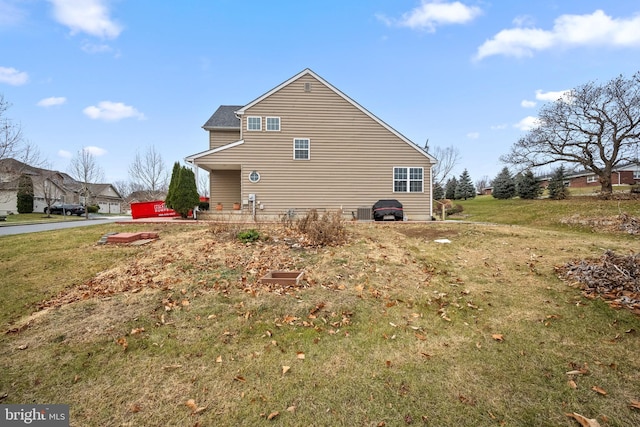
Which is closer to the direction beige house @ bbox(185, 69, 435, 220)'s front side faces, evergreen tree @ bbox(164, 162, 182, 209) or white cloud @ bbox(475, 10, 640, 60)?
the evergreen tree

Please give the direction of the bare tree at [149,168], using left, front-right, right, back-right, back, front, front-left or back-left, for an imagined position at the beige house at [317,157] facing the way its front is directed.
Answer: front-right

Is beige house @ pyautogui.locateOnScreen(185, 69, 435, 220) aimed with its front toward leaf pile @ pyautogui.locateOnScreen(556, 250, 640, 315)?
no

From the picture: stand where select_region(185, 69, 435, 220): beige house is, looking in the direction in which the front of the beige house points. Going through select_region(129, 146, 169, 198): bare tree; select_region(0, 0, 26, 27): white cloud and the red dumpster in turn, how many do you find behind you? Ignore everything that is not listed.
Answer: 0

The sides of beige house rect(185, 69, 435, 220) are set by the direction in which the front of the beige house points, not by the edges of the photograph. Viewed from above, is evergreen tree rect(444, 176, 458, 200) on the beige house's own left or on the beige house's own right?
on the beige house's own right

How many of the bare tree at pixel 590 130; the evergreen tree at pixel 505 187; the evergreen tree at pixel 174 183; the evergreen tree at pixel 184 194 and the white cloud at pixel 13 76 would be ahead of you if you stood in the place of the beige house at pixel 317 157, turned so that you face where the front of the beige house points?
3

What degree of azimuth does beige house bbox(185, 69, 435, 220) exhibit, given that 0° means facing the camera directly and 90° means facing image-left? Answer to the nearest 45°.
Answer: approximately 90°

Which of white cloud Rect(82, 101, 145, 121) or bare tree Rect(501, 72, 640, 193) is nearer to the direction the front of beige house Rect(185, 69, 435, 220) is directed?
the white cloud

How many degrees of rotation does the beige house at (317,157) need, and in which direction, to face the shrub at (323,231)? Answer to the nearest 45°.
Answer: approximately 90° to its left

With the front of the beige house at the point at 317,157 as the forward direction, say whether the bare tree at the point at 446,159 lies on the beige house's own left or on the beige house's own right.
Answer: on the beige house's own right

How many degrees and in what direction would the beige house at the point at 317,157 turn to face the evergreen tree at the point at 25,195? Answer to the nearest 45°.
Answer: approximately 45° to its right

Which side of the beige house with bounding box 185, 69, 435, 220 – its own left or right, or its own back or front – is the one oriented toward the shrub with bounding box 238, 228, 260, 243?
left

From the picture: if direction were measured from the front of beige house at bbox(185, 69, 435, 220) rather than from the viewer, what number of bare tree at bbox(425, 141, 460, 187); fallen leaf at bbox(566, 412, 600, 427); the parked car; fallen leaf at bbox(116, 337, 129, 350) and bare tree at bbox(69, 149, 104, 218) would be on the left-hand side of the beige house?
2

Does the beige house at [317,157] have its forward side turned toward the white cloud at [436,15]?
no

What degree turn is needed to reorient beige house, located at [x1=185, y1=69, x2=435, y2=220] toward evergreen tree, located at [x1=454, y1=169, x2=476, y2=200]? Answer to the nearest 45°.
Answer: approximately 135° to its right

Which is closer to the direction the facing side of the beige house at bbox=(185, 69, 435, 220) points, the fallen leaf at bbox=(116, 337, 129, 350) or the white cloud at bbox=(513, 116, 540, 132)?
the fallen leaf
